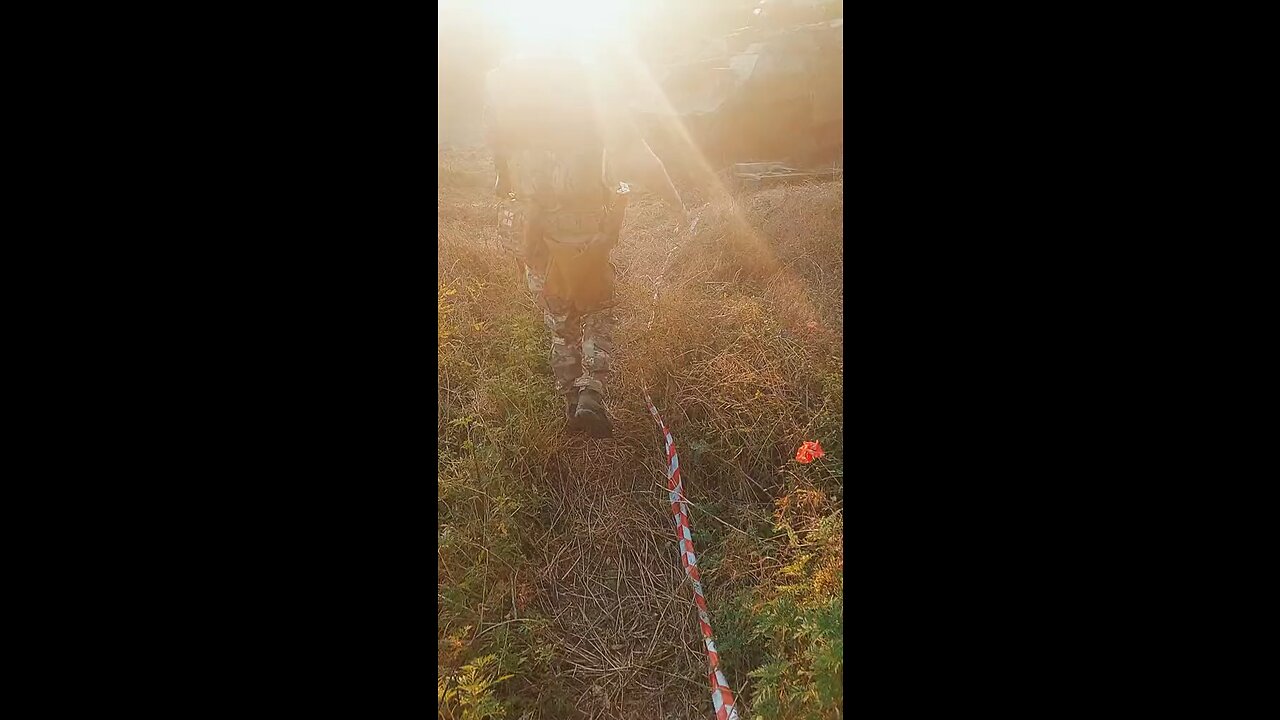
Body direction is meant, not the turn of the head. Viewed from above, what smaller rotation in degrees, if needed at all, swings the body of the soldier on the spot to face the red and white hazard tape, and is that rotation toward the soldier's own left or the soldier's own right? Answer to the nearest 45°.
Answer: approximately 180°

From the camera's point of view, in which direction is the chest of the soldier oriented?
away from the camera
